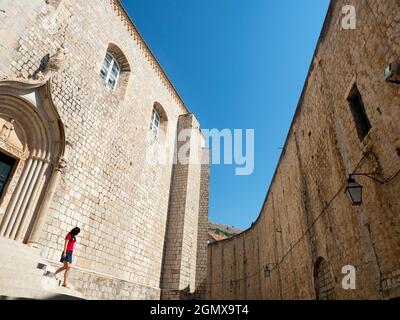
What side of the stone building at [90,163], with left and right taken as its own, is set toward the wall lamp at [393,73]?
front

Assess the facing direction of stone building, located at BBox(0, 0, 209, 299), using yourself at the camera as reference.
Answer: facing the viewer and to the right of the viewer
